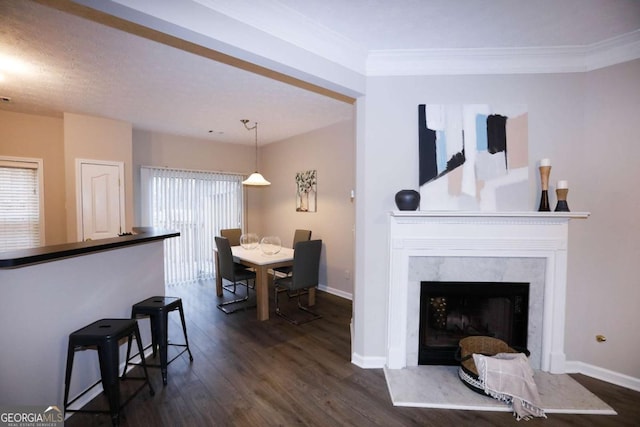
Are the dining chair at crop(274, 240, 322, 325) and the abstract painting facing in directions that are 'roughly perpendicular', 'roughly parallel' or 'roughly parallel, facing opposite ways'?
roughly perpendicular

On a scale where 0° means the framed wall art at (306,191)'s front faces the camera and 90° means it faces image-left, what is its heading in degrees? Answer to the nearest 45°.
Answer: approximately 45°

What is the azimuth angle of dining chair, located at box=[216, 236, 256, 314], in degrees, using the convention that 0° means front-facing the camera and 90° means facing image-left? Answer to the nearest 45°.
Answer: approximately 225°

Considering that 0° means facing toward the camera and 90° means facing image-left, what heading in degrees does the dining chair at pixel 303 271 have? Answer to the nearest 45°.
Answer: approximately 135°

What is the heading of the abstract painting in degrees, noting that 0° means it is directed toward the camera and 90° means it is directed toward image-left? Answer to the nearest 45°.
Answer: approximately 0°

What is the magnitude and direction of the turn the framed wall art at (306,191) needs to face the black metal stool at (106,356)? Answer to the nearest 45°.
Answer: approximately 45° to its left

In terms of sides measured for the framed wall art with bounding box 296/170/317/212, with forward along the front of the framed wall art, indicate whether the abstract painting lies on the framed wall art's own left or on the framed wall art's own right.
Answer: on the framed wall art's own left

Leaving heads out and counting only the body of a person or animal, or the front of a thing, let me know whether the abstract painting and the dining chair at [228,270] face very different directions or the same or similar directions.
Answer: very different directions

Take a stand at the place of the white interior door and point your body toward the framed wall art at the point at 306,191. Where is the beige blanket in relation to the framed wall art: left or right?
right
